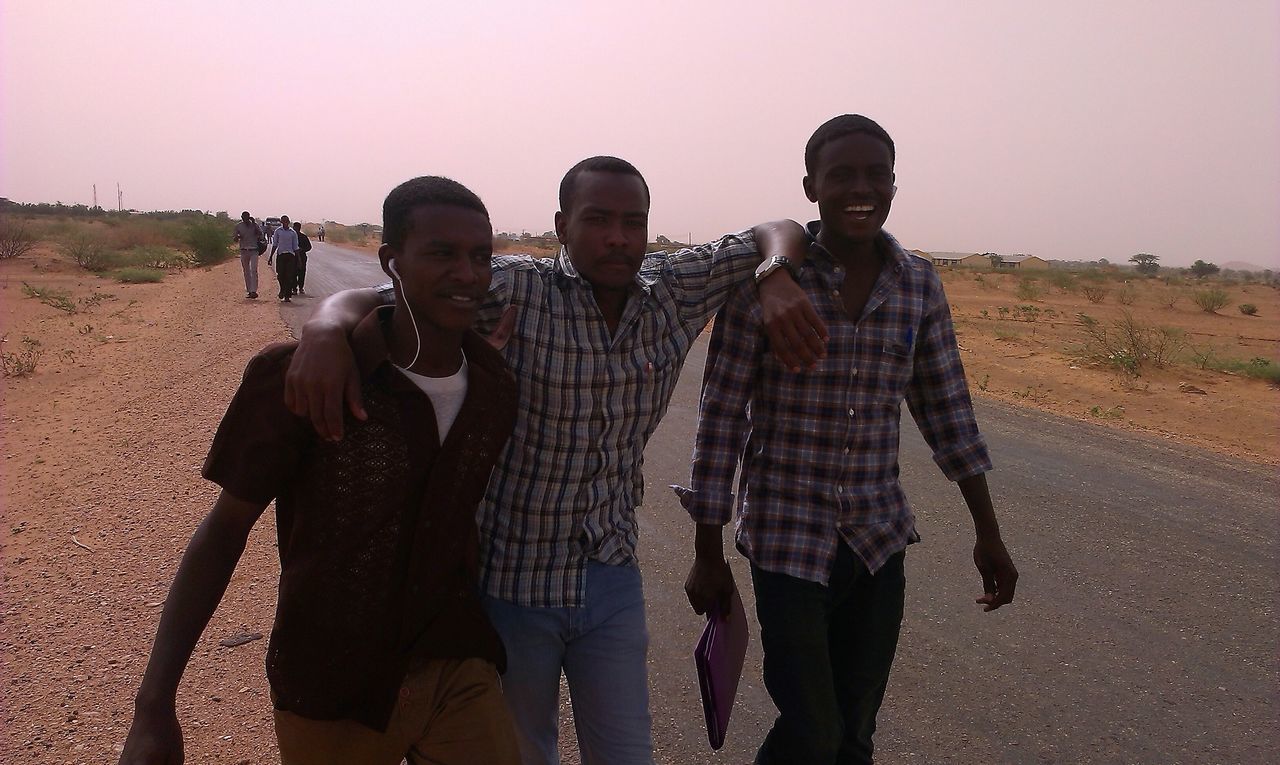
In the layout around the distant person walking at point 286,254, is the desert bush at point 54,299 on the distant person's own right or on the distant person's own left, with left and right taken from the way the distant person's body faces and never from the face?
on the distant person's own right

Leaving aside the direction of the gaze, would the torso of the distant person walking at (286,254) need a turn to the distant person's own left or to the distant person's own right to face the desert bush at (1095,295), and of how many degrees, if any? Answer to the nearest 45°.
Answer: approximately 90° to the distant person's own left

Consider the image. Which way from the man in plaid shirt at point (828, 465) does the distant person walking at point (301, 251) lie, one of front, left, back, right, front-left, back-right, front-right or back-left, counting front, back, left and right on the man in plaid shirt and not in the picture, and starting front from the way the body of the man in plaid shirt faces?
back-right

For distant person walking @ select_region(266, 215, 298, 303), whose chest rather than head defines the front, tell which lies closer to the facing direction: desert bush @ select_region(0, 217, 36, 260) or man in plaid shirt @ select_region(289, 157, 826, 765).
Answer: the man in plaid shirt

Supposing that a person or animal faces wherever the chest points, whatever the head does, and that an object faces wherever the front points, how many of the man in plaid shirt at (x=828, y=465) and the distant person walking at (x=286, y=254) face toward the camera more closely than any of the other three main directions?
2

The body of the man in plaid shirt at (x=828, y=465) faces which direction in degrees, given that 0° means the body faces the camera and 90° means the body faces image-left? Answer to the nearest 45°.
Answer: approximately 0°

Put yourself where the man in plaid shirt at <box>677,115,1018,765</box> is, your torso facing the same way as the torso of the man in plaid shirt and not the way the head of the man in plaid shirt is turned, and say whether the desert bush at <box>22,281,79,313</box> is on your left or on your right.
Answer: on your right

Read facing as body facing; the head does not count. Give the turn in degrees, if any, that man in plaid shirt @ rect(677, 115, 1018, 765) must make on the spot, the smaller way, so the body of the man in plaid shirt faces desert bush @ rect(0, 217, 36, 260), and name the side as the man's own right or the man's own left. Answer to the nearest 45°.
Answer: approximately 135° to the man's own right

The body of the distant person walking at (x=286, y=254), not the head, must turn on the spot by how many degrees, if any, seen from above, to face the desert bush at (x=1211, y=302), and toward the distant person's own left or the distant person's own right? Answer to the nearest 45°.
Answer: approximately 90° to the distant person's own left

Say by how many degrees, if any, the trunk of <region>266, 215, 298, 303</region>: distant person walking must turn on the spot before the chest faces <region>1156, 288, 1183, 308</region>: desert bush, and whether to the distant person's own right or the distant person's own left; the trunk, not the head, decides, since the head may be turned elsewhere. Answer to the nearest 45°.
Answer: approximately 90° to the distant person's own left

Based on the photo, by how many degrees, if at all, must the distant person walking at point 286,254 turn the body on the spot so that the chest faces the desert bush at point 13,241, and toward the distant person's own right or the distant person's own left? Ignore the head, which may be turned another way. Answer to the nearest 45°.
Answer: approximately 135° to the distant person's own right
